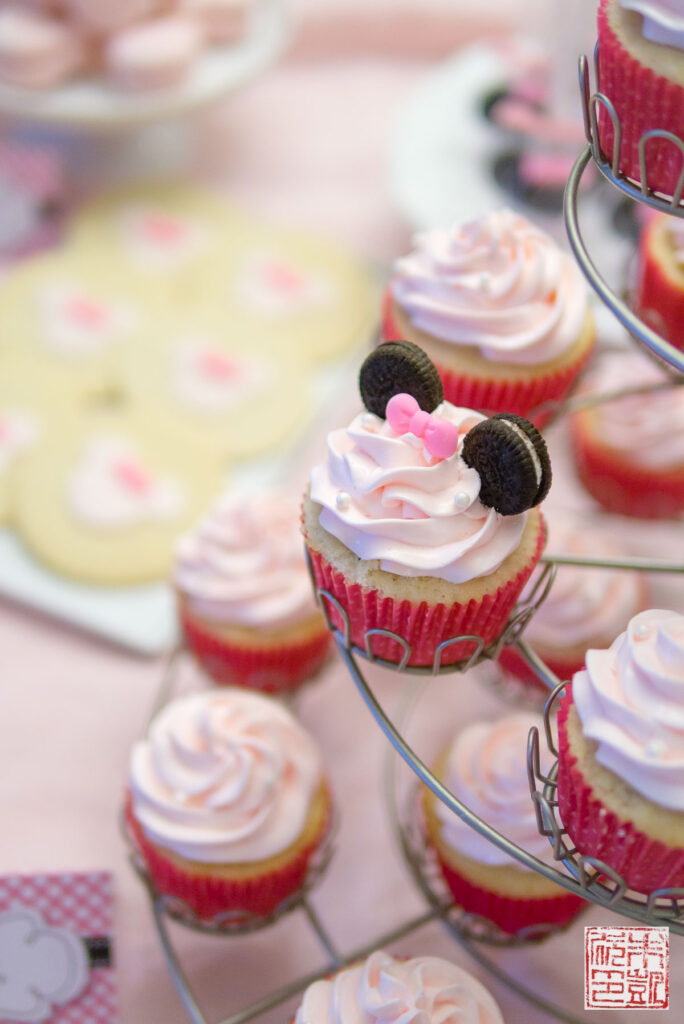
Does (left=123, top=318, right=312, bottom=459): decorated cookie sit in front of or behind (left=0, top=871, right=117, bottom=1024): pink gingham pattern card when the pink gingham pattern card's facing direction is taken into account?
behind

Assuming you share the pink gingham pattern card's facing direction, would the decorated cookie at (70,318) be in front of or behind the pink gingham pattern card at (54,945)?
behind

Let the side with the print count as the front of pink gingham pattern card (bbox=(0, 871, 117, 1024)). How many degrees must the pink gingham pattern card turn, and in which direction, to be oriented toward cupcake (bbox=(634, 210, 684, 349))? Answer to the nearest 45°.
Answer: approximately 135° to its left

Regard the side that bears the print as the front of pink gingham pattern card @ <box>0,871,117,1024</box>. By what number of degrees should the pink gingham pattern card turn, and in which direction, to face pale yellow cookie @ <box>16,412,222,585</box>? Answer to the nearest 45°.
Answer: approximately 180°

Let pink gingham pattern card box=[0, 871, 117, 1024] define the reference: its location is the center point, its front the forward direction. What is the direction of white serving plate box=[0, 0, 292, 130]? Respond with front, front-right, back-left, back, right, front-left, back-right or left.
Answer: back

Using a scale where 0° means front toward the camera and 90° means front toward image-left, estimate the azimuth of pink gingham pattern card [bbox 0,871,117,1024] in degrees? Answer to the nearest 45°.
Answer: approximately 0°

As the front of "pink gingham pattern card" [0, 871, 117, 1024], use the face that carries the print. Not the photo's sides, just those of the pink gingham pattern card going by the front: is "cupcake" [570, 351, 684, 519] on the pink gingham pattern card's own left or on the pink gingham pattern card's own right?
on the pink gingham pattern card's own left
